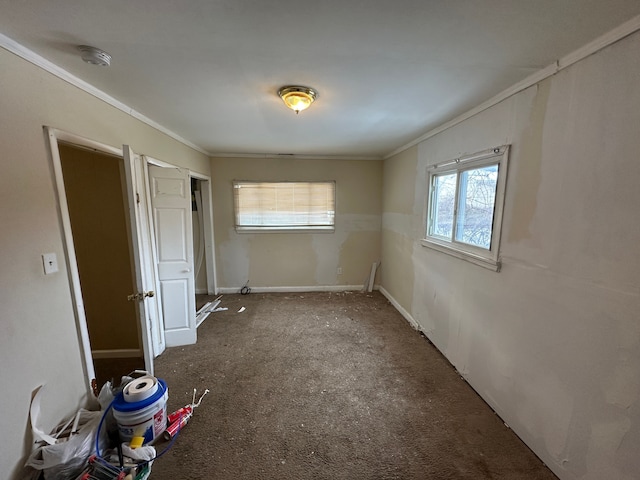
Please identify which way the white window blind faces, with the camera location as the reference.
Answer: facing the viewer

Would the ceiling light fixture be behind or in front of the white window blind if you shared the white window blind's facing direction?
in front

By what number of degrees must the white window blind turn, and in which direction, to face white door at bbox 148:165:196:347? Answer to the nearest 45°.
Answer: approximately 45° to its right

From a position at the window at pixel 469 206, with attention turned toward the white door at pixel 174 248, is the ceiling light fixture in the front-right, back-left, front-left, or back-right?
front-left

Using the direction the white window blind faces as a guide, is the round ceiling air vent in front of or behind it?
in front

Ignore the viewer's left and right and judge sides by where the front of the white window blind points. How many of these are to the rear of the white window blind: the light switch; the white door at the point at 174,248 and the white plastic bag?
0

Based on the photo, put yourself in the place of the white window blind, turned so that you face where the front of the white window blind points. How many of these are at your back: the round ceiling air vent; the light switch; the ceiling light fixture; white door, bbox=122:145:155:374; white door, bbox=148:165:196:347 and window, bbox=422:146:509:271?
0

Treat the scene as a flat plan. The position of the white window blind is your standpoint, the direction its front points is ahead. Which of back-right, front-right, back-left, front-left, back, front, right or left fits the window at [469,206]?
front-left

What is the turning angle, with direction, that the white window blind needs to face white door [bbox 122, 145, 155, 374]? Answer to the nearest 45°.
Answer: approximately 45° to its right

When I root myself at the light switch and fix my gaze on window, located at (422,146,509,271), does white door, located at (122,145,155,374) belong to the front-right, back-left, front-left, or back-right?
front-left

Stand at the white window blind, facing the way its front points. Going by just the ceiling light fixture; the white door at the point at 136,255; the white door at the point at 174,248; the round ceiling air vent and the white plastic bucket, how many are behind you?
0

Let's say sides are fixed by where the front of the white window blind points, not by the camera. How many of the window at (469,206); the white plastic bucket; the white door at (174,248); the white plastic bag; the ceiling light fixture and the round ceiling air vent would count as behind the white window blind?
0

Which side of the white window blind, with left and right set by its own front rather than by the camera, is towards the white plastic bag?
front
